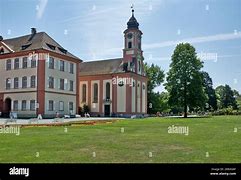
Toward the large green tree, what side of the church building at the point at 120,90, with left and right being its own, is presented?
left

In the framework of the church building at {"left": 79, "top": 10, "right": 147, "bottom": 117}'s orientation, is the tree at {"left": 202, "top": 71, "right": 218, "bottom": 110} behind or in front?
in front

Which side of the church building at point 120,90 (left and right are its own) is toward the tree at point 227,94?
front

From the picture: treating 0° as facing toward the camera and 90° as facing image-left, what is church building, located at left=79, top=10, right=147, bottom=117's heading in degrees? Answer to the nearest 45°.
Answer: approximately 315°
